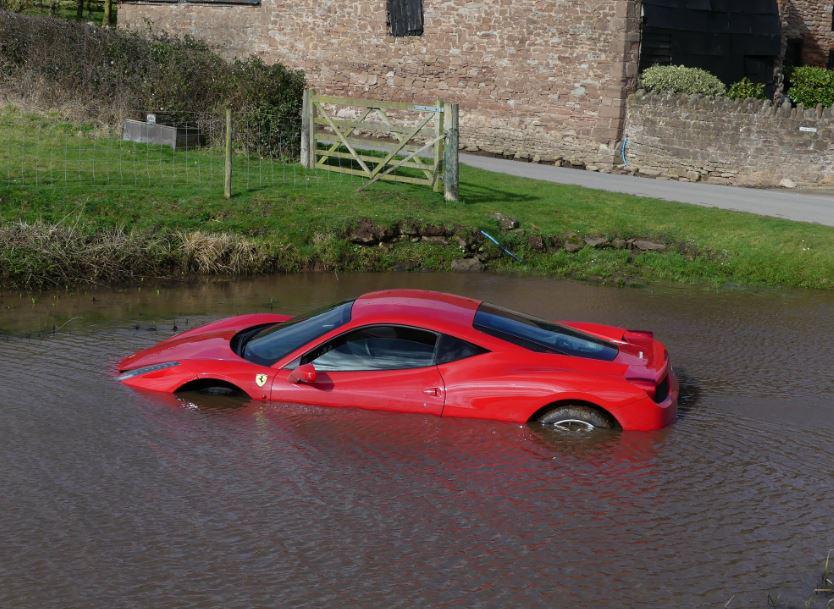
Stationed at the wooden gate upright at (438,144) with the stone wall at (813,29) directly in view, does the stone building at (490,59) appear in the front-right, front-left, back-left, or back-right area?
front-left

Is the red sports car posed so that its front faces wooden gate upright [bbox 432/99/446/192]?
no

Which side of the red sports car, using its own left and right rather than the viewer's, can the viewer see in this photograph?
left

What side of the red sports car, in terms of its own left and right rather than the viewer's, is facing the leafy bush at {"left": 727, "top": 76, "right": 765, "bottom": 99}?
right

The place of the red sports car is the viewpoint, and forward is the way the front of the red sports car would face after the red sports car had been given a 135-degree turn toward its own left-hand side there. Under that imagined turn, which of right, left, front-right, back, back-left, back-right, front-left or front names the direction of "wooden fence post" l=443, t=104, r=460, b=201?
back-left

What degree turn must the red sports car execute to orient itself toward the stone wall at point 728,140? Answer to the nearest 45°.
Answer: approximately 135° to its right

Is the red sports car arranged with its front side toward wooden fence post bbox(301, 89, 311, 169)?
no

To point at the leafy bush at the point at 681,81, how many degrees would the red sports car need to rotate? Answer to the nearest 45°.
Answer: approximately 90° to its right

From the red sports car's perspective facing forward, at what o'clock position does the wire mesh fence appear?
The wire mesh fence is roughly at 2 o'clock from the red sports car.

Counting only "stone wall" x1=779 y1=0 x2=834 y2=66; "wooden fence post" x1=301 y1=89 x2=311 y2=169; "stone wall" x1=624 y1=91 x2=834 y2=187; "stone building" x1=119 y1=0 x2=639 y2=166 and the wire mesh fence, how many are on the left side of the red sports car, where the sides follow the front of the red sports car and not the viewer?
0

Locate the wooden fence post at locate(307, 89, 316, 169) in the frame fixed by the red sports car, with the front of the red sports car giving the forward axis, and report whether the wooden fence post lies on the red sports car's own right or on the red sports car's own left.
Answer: on the red sports car's own right

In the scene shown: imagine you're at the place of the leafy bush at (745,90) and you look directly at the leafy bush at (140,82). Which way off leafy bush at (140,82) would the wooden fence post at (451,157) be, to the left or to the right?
left

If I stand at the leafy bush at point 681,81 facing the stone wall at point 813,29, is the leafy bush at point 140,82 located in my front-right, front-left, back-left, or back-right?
back-left

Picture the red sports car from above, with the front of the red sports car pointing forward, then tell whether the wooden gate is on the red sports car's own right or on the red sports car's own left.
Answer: on the red sports car's own right

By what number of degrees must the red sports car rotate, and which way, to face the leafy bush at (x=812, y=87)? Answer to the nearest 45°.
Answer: approximately 135° to its right

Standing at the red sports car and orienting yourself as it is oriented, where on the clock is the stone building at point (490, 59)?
The stone building is roughly at 3 o'clock from the red sports car.

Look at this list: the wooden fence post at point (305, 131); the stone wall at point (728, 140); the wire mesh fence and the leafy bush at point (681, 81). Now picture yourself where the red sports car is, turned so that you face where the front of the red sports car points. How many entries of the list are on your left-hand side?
0
